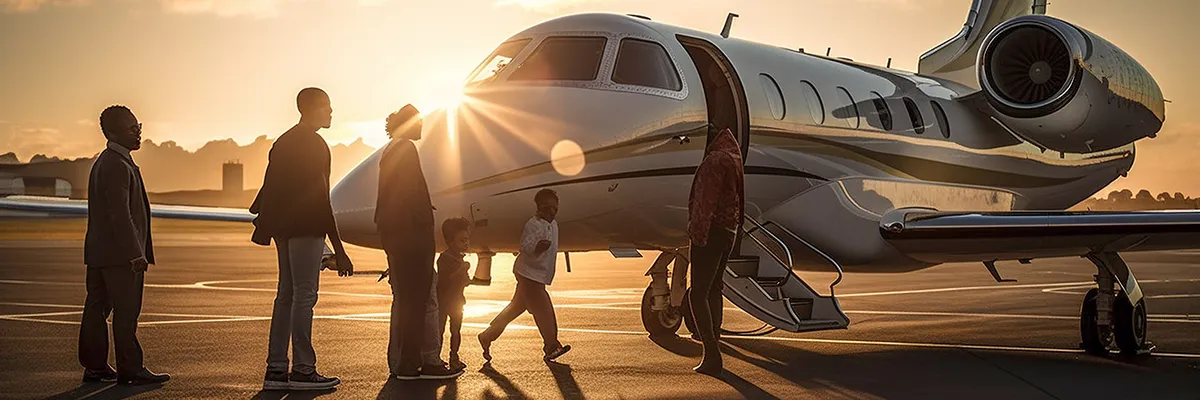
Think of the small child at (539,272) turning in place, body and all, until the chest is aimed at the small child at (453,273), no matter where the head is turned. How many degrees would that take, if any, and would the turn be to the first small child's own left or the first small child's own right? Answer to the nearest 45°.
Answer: approximately 180°

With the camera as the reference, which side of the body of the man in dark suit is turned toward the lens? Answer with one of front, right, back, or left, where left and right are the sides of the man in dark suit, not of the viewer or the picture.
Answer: right

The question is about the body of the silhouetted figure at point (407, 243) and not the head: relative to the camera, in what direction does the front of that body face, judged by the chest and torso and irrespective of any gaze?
to the viewer's right

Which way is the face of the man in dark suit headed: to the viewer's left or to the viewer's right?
to the viewer's right

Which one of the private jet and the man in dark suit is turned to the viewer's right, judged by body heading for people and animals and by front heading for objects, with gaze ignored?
the man in dark suit

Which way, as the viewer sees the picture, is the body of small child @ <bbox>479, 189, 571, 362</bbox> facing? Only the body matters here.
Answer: to the viewer's right

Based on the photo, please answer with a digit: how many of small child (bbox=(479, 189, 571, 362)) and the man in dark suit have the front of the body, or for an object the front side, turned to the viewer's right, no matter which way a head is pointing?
2

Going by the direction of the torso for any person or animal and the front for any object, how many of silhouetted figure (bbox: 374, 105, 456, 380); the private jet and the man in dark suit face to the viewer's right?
2

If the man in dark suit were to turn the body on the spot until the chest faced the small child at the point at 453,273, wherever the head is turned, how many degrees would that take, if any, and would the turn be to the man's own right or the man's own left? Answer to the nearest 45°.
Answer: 0° — they already face them

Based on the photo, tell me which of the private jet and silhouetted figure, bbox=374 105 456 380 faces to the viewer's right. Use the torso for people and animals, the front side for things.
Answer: the silhouetted figure

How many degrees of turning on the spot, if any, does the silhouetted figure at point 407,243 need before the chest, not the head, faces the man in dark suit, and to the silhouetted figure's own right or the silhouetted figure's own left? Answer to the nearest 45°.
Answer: approximately 180°

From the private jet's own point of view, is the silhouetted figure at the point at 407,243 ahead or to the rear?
ahead

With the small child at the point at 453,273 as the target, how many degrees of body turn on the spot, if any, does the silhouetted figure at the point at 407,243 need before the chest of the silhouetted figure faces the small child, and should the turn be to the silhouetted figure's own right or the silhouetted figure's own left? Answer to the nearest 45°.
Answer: approximately 45° to the silhouetted figure's own left

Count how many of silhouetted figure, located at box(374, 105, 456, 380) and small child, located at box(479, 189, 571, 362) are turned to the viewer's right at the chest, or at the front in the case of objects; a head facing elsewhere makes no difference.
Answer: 2
